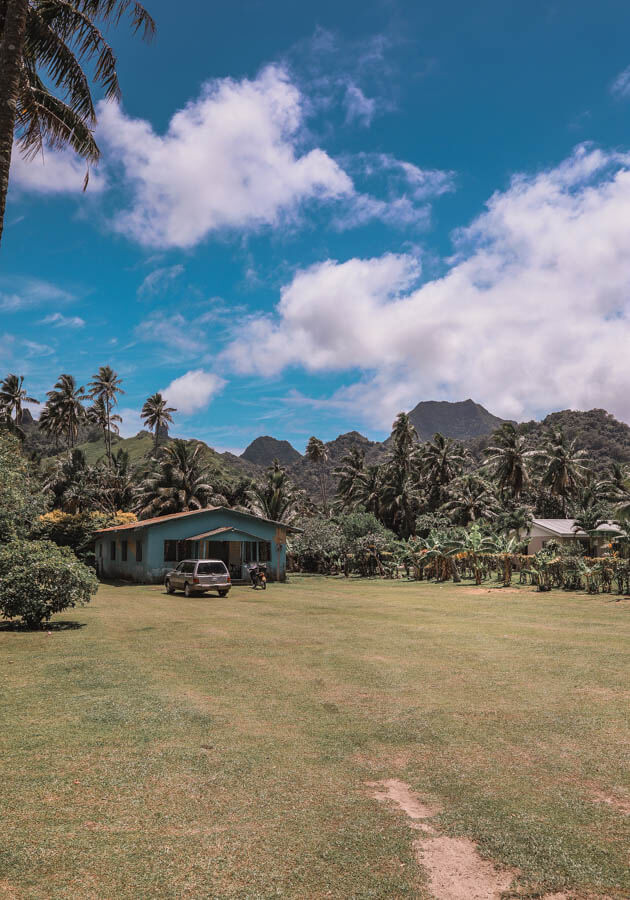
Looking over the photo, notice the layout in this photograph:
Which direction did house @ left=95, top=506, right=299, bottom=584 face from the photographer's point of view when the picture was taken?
facing the viewer and to the right of the viewer

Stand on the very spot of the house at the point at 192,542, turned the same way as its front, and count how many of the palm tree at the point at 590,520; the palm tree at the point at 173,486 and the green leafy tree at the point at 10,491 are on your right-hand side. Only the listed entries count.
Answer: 1

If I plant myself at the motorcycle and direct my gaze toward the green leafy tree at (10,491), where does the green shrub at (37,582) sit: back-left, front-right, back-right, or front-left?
front-left

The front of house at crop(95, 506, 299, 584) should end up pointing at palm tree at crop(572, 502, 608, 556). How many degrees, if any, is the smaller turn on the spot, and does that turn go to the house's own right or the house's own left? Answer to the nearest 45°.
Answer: approximately 45° to the house's own left

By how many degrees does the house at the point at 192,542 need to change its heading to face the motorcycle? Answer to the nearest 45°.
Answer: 0° — it already faces it

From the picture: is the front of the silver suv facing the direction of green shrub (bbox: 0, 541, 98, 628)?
no

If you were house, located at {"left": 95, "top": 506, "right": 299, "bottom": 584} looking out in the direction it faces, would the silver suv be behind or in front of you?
in front

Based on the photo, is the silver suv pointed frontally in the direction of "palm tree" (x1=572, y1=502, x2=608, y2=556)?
no
